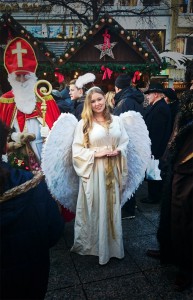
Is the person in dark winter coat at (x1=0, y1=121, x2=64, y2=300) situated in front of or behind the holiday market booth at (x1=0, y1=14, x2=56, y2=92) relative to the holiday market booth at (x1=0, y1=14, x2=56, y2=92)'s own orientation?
in front

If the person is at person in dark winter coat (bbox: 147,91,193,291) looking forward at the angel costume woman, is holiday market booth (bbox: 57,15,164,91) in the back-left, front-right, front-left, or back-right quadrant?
front-right

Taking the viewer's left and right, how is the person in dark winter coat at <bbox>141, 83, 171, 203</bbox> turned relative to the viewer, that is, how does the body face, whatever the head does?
facing to the left of the viewer

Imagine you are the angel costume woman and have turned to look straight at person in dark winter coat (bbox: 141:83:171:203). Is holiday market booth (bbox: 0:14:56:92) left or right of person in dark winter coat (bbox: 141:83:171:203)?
left

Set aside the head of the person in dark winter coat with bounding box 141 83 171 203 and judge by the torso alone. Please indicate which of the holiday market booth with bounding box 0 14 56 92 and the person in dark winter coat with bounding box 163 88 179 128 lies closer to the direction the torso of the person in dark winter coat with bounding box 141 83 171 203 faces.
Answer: the holiday market booth

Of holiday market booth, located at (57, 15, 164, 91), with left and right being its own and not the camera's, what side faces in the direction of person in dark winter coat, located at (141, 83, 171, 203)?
front

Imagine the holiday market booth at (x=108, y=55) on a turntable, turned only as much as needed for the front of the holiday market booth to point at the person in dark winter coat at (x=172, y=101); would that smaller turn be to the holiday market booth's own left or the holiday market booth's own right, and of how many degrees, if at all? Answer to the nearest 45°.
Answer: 0° — it already faces them

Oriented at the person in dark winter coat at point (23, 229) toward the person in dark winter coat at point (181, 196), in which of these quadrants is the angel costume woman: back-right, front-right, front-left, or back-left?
front-left

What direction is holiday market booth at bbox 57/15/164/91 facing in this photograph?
toward the camera

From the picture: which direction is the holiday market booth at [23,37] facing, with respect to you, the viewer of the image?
facing the viewer

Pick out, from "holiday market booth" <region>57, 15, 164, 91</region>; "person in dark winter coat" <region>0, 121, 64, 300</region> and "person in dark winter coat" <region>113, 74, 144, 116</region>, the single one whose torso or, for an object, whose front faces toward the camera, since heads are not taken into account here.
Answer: the holiday market booth
